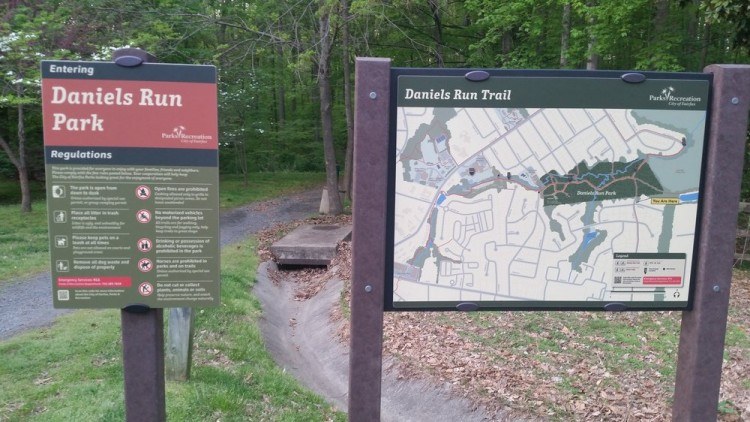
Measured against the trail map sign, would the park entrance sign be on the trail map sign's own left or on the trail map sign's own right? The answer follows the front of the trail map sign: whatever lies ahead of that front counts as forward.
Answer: on the trail map sign's own right

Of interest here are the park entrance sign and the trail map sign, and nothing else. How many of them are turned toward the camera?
2

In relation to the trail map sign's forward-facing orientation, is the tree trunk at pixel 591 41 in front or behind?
behind

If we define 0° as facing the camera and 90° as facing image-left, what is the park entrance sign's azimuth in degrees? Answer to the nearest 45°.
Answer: approximately 0°
